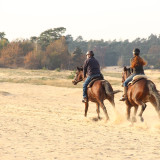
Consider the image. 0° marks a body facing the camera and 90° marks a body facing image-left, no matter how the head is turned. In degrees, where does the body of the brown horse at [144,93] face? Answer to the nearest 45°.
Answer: approximately 135°
